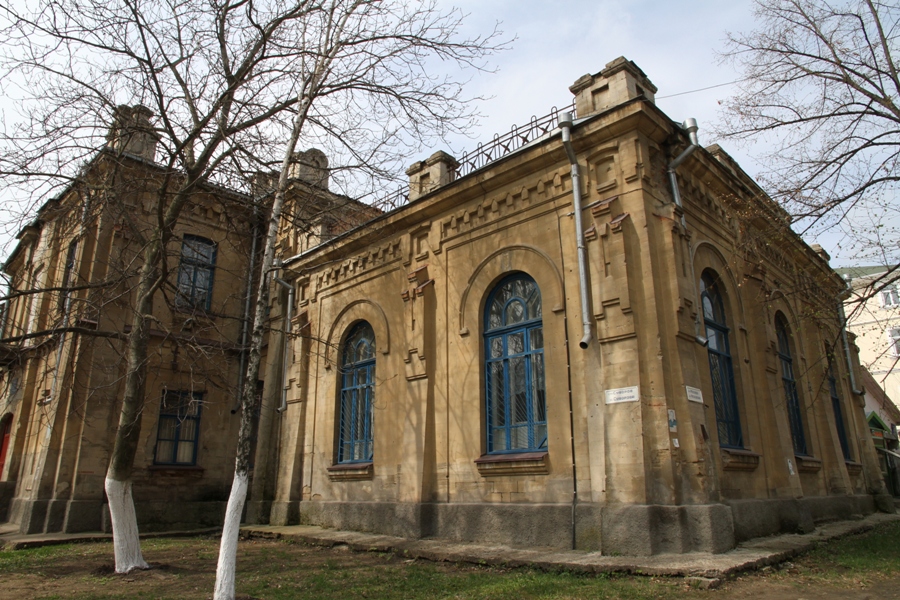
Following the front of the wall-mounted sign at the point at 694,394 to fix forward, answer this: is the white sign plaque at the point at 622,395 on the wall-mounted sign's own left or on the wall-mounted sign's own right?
on the wall-mounted sign's own right

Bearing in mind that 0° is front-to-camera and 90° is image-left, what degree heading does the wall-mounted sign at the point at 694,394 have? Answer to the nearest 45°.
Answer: approximately 315°
